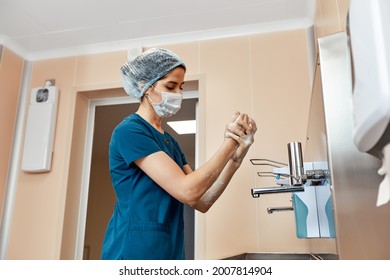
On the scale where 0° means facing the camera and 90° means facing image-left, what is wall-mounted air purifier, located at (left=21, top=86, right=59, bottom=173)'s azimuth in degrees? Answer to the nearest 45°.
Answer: approximately 0°

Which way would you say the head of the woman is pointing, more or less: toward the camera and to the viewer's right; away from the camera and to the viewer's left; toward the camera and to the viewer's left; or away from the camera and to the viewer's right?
toward the camera and to the viewer's right

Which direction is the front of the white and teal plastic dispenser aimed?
to the viewer's left

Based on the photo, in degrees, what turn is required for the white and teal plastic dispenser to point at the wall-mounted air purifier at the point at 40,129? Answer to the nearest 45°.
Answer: approximately 45° to its right

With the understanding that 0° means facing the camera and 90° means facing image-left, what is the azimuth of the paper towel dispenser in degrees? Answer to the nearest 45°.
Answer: approximately 45°
